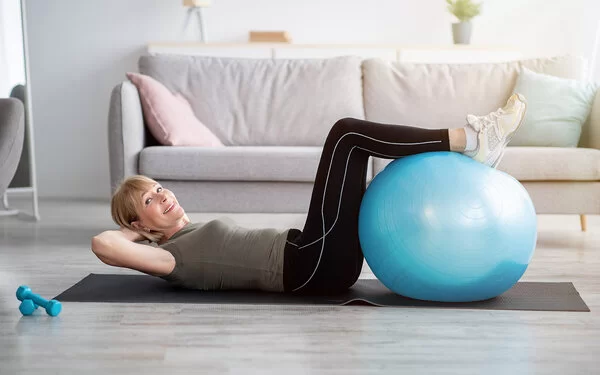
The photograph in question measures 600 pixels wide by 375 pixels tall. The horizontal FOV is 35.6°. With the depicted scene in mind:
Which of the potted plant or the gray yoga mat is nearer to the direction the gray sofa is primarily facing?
the gray yoga mat

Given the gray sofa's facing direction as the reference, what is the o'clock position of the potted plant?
The potted plant is roughly at 7 o'clock from the gray sofa.

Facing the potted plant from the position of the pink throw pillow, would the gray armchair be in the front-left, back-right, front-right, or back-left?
back-left

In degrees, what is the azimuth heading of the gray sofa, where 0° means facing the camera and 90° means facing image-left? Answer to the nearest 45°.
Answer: approximately 0°

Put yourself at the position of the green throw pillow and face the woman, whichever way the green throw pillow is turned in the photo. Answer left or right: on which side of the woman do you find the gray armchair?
right

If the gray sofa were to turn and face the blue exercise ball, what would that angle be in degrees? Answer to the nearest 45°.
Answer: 0° — it already faces it

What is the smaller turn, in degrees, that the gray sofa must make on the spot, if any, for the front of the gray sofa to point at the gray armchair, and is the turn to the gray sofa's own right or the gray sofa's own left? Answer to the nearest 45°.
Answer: approximately 45° to the gray sofa's own right

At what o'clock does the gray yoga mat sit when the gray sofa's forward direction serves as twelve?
The gray yoga mat is roughly at 12 o'clock from the gray sofa.
